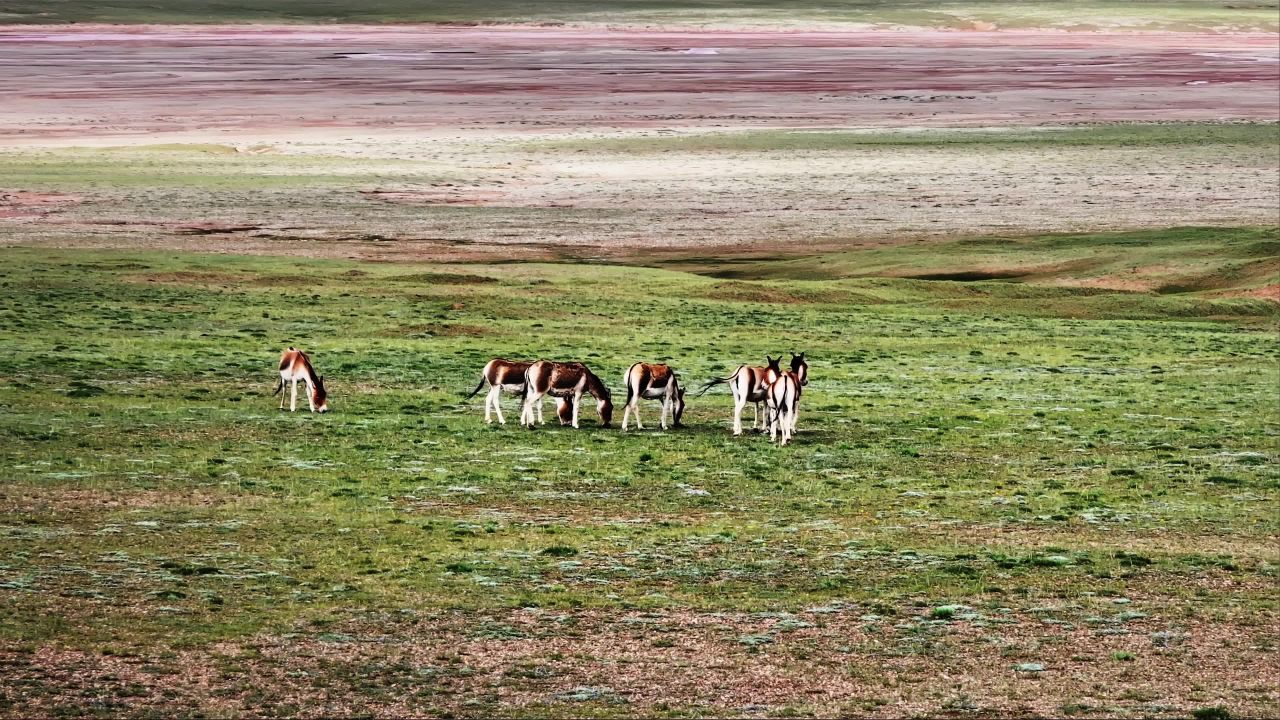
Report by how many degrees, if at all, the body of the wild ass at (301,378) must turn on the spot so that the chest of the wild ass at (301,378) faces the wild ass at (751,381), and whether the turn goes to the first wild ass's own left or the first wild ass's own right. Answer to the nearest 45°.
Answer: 0° — it already faces it

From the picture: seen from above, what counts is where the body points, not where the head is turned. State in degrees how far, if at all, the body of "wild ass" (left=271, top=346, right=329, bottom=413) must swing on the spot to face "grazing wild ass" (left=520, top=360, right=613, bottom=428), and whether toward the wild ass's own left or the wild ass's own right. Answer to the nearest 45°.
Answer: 0° — it already faces it

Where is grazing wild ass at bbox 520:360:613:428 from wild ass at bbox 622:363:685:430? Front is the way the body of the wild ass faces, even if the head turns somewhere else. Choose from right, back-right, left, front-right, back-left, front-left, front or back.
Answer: back

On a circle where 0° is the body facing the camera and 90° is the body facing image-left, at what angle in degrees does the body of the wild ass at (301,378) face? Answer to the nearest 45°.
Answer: approximately 315°

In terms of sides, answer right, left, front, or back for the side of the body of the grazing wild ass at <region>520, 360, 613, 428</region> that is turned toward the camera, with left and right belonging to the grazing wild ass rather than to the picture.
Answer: right

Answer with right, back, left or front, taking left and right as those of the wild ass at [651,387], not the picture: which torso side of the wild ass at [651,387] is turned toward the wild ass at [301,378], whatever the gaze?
back

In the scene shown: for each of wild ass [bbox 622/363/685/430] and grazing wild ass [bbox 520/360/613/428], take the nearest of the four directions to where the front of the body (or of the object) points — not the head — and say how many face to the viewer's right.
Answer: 2

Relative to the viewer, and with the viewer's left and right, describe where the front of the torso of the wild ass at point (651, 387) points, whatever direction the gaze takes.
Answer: facing to the right of the viewer

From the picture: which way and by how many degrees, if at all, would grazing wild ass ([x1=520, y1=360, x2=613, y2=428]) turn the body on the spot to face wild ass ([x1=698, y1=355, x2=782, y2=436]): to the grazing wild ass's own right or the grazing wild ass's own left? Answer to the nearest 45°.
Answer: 0° — it already faces it

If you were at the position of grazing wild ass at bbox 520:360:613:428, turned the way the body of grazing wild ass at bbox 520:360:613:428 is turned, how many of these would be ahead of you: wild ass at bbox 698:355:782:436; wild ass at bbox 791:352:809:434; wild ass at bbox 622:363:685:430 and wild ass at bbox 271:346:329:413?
3
